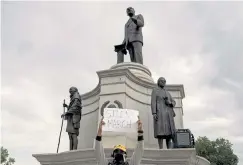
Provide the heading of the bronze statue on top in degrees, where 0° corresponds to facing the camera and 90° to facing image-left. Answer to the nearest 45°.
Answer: approximately 45°
